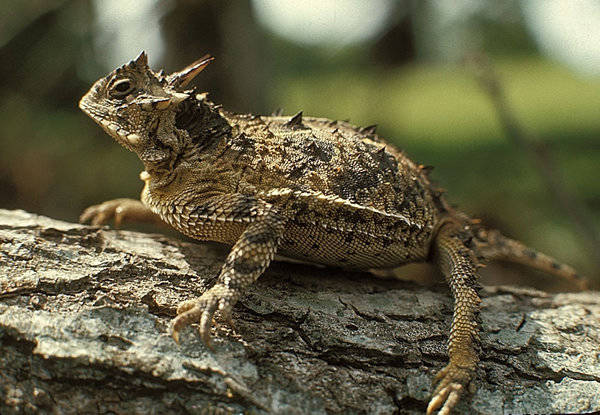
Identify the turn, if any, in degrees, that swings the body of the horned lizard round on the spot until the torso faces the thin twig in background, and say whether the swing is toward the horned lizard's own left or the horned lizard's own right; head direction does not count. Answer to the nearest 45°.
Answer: approximately 135° to the horned lizard's own right

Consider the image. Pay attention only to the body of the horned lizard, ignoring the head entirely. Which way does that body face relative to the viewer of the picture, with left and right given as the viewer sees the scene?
facing to the left of the viewer
